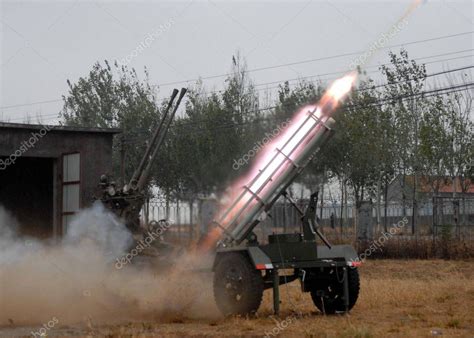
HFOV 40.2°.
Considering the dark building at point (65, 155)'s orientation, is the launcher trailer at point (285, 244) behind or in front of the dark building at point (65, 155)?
in front

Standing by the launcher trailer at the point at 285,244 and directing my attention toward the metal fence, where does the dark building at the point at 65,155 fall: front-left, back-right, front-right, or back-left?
front-left

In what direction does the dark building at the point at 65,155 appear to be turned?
toward the camera

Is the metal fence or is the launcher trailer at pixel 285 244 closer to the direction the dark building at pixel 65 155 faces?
the launcher trailer

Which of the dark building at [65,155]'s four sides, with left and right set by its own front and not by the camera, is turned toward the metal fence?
left

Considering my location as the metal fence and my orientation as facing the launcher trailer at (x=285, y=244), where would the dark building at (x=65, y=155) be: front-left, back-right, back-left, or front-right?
front-right
